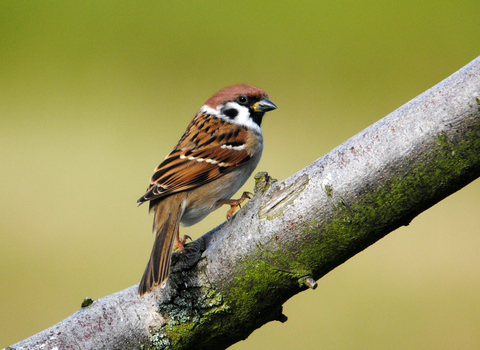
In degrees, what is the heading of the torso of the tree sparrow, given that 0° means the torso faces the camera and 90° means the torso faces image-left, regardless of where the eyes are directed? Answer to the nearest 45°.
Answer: approximately 270°
